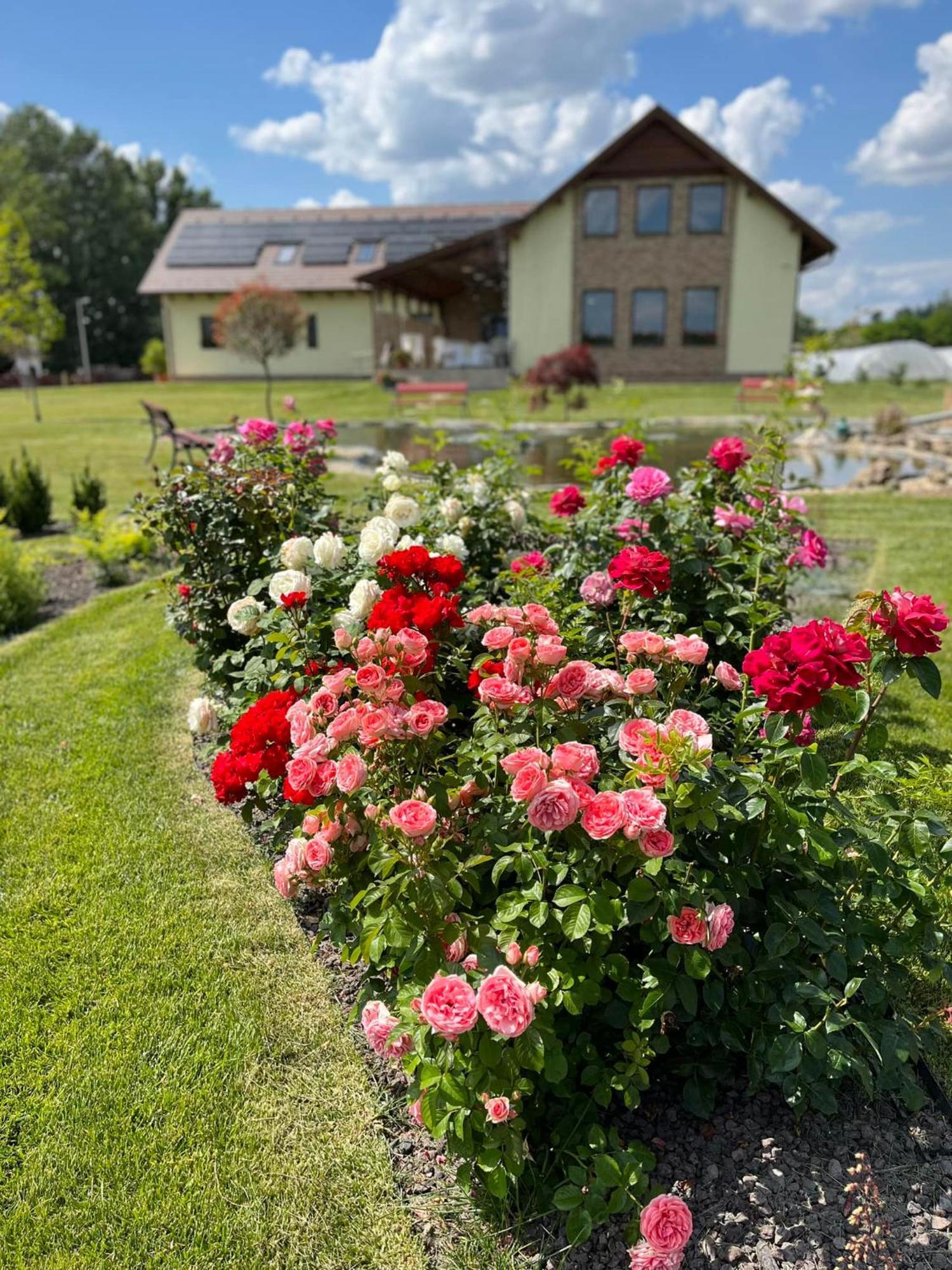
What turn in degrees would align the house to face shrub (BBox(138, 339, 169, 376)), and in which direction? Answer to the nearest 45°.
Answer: approximately 135° to its right

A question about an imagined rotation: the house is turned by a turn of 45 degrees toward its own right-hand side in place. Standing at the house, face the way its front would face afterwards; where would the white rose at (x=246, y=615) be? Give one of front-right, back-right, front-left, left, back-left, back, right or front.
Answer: front-left

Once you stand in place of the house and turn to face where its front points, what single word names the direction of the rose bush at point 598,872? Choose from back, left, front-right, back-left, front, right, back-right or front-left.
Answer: front

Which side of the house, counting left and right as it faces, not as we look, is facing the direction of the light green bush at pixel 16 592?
front

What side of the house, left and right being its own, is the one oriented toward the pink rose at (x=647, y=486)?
front

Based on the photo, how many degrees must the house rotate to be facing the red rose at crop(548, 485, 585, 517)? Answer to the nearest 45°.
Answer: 0° — it already faces it

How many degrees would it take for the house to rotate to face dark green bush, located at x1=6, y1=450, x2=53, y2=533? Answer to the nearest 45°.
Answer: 0° — it already faces it

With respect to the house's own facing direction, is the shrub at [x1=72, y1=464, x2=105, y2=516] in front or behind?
in front

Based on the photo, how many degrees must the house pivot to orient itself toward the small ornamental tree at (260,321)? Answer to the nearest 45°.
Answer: approximately 45° to its right

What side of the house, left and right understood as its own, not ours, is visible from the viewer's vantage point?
front

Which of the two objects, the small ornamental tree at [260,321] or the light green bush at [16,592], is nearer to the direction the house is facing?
the light green bush

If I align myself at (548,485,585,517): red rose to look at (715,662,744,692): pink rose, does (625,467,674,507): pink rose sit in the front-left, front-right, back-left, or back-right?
front-left

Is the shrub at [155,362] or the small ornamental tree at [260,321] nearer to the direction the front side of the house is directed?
the small ornamental tree
